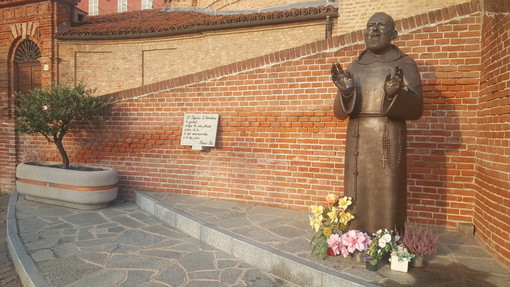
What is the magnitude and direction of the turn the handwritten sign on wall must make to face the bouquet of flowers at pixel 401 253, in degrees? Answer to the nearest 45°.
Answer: approximately 45° to its left

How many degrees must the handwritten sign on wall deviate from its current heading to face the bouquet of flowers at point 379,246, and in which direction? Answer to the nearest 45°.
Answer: approximately 45° to its left

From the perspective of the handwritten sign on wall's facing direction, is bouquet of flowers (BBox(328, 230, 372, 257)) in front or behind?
in front

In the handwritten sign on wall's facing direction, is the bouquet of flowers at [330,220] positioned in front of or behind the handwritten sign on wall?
in front

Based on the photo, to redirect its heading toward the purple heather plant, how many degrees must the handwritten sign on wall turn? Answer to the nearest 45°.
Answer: approximately 45° to its left

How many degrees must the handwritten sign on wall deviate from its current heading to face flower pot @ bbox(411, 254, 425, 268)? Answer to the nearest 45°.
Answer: approximately 45° to its left

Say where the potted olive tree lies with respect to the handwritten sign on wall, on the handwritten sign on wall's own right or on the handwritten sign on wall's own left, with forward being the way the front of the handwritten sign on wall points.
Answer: on the handwritten sign on wall's own right

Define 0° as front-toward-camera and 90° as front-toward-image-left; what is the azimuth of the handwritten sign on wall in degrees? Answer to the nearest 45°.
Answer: approximately 0°

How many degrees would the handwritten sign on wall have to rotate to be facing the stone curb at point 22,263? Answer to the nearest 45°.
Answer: approximately 45° to its right
